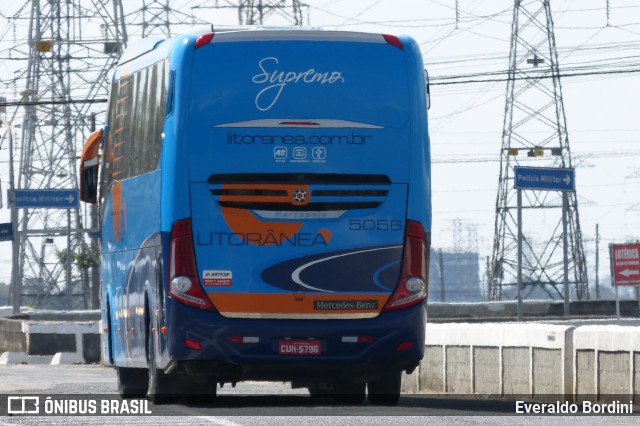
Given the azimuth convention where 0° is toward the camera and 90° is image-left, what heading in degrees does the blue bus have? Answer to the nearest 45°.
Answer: approximately 180°

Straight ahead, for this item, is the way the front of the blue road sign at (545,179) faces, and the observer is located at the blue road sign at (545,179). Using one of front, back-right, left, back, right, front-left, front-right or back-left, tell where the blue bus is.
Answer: front

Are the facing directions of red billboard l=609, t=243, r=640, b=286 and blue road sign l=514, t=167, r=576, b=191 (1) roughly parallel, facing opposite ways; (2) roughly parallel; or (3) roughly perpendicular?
roughly parallel

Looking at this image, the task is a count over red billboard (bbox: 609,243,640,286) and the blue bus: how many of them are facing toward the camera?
1

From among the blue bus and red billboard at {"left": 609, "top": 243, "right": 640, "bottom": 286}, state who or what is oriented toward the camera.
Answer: the red billboard

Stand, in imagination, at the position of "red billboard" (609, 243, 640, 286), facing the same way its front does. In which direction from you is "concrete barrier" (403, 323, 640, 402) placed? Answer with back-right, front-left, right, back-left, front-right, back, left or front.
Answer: front

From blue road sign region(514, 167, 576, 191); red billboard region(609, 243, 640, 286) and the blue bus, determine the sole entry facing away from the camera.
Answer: the blue bus

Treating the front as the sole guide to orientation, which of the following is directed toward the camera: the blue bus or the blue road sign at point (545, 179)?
the blue road sign

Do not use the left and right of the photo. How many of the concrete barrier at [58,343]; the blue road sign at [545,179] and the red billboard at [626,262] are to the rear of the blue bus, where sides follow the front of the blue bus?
0

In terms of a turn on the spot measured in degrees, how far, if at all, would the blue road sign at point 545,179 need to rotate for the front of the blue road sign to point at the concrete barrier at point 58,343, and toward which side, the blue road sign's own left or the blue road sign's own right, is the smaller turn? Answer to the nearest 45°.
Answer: approximately 90° to the blue road sign's own right

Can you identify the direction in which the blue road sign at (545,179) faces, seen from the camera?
facing the viewer

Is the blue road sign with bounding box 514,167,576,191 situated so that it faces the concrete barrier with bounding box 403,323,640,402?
yes

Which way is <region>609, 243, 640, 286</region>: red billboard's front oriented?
toward the camera

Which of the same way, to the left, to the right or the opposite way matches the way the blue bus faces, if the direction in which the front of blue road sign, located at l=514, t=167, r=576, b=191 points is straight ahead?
the opposite way

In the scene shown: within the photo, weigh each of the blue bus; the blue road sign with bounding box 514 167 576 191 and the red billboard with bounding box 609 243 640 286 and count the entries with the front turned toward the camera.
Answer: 2
